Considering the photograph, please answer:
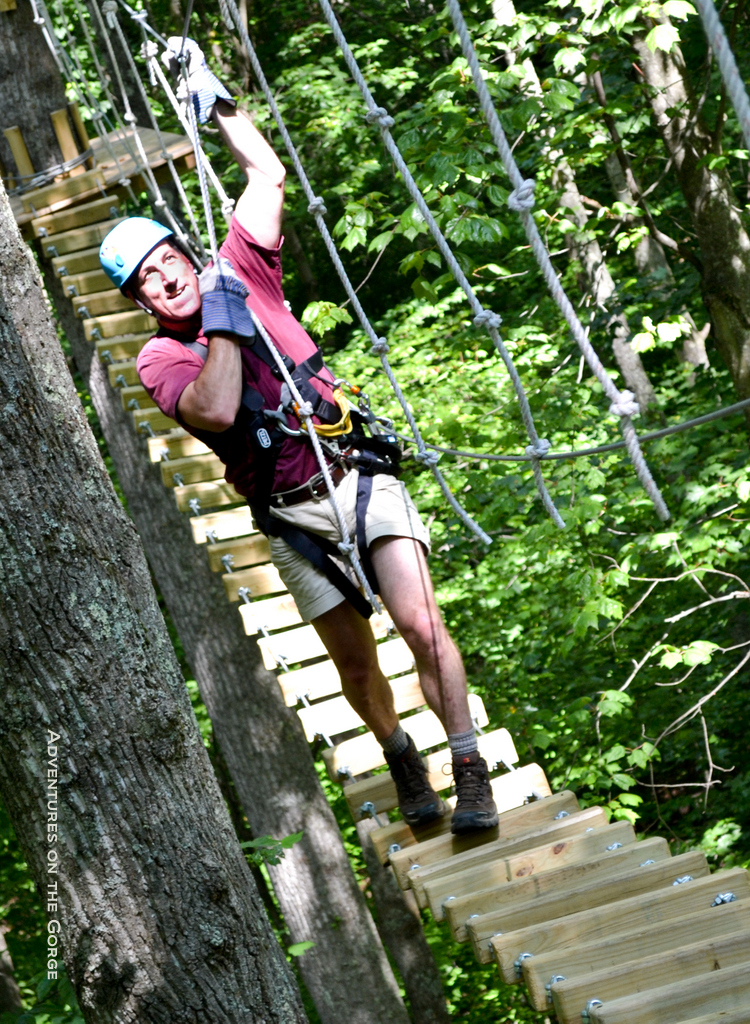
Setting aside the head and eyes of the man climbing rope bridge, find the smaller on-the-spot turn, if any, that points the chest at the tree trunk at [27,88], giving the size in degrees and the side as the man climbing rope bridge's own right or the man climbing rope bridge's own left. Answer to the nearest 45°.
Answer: approximately 180°

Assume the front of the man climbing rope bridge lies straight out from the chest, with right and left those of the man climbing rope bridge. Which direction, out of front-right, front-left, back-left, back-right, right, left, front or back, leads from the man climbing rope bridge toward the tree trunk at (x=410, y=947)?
back

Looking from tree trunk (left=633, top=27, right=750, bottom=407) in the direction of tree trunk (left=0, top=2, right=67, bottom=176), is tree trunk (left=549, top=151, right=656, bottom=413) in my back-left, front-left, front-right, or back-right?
front-right

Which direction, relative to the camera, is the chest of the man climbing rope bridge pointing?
toward the camera

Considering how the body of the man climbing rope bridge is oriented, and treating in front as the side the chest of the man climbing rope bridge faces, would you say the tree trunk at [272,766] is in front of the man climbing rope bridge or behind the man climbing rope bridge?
behind

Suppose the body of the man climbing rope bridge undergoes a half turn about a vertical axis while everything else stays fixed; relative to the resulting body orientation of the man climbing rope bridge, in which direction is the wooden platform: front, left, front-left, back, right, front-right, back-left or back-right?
front
